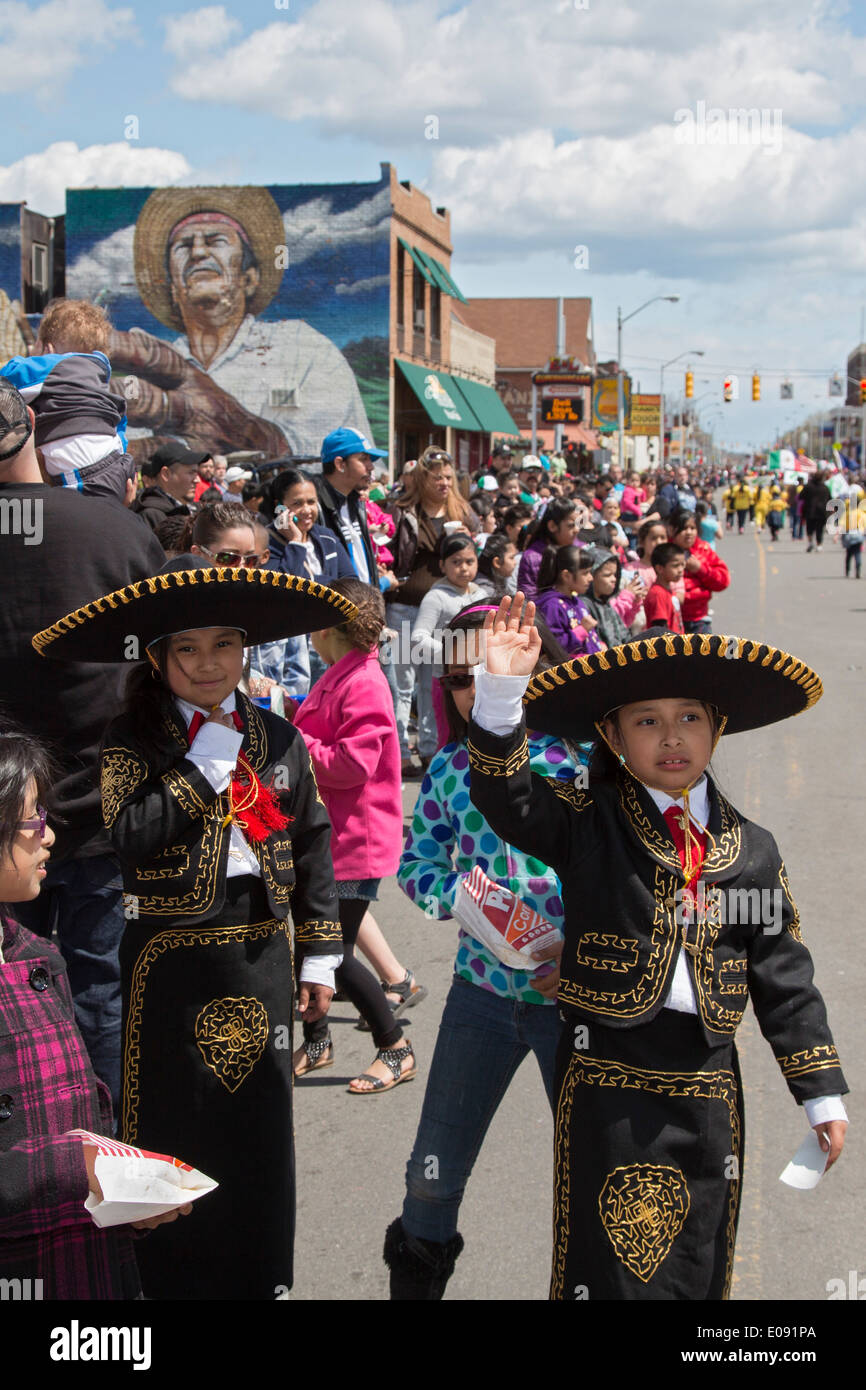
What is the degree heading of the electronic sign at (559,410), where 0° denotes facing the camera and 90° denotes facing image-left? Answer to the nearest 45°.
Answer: approximately 0°

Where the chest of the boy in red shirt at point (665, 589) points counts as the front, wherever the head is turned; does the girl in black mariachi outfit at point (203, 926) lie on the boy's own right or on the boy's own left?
on the boy's own right

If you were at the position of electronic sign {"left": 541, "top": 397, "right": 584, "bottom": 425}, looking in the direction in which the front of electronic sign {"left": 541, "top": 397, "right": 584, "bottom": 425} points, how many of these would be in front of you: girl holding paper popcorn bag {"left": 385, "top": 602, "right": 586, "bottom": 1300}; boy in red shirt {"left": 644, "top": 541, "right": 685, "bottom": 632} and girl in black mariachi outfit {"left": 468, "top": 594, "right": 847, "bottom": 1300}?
3

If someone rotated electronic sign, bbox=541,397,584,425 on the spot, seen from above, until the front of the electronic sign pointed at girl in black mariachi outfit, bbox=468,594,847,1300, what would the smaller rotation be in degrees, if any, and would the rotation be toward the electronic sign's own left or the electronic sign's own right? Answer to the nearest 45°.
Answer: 0° — it already faces them

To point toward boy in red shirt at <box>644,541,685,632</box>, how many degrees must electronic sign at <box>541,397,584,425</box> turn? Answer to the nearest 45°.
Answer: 0° — it already faces them

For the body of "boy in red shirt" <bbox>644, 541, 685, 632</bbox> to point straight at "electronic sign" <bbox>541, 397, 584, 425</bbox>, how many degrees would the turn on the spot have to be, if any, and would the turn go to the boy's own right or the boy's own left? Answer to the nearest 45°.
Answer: approximately 135° to the boy's own left

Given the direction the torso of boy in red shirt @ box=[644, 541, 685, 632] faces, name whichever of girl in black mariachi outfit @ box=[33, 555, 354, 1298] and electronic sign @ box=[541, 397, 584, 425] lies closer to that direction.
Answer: the girl in black mariachi outfit

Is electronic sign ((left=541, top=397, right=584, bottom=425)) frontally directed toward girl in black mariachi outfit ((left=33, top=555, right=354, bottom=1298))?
yes

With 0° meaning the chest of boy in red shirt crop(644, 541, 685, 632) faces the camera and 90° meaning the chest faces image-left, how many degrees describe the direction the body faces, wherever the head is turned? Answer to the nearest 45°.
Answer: approximately 315°
